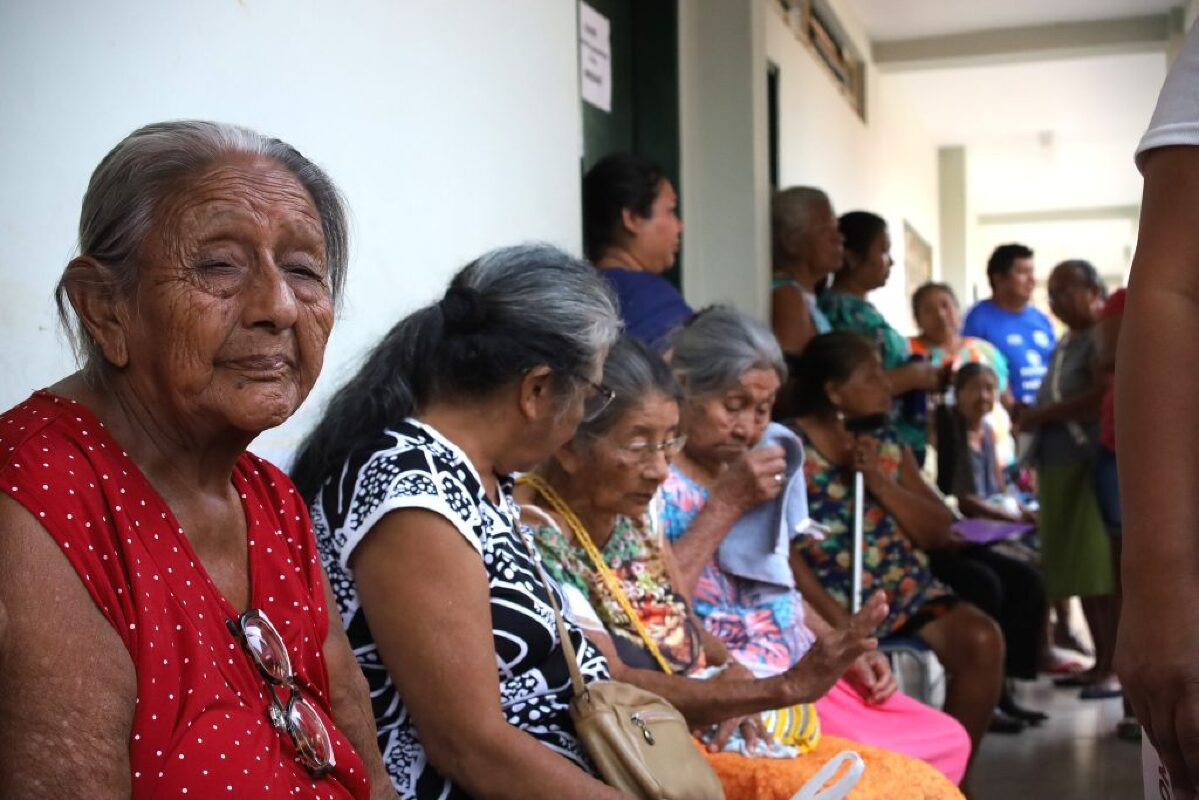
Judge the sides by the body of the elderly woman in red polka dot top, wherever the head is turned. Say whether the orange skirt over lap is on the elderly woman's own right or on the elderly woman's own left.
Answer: on the elderly woman's own left

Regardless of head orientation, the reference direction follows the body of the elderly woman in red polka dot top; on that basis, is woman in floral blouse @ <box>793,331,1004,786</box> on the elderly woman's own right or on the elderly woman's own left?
on the elderly woman's own left

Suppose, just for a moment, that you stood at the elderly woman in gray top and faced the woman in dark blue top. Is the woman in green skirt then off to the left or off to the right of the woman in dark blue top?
left

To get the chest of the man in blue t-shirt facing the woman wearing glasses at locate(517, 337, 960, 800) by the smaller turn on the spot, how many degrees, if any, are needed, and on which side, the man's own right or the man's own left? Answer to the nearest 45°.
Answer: approximately 45° to the man's own right

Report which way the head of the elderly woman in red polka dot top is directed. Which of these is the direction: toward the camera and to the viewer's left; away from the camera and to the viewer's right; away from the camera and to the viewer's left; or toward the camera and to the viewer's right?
toward the camera and to the viewer's right

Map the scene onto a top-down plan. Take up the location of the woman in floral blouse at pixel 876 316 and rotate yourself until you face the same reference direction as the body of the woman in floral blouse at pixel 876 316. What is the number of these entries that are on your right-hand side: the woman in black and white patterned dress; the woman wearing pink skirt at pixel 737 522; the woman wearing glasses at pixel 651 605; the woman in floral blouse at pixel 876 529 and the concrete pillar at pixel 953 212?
4

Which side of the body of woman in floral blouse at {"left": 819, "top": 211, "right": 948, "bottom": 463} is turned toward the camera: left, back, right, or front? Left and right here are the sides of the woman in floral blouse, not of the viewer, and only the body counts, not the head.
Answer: right

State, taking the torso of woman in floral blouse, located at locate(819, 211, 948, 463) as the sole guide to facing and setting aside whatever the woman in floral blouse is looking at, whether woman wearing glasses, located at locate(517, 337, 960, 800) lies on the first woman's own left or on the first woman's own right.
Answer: on the first woman's own right

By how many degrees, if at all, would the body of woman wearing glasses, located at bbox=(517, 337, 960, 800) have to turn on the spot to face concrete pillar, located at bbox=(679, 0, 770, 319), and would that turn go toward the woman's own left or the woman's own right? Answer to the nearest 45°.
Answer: approximately 135° to the woman's own left

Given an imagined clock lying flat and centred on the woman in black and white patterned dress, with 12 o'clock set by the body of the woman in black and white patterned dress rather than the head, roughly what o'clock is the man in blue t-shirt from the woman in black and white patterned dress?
The man in blue t-shirt is roughly at 10 o'clock from the woman in black and white patterned dress.

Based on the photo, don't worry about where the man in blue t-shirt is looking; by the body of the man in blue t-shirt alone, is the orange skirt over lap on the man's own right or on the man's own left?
on the man's own right

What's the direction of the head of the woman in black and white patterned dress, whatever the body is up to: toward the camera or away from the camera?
away from the camera
